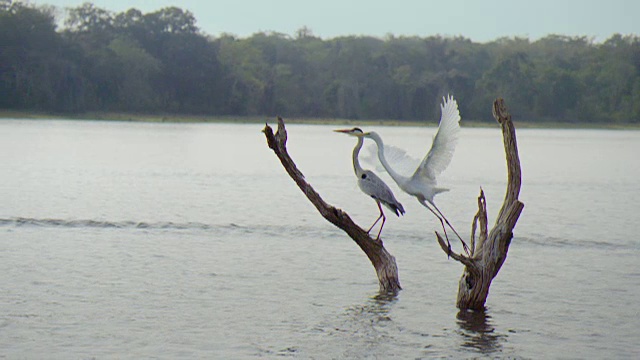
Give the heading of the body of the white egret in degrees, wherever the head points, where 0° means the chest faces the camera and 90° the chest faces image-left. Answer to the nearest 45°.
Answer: approximately 90°

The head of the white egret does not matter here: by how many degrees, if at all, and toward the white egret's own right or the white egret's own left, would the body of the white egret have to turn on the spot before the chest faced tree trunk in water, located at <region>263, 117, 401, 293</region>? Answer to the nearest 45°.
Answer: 0° — it already faces it
